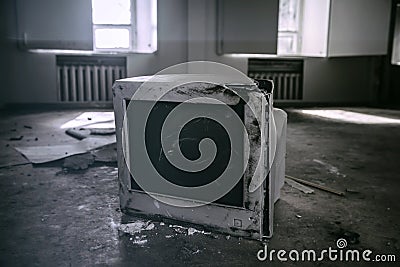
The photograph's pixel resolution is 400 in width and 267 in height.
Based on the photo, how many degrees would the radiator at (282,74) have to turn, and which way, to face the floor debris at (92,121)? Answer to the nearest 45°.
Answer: approximately 45° to its right

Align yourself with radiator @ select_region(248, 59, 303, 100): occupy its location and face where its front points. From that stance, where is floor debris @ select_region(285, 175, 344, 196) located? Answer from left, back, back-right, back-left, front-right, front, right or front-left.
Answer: front

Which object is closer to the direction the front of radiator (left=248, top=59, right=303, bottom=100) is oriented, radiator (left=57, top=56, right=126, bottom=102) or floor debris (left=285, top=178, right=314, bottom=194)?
the floor debris

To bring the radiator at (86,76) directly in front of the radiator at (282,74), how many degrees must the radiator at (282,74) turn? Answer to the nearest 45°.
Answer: approximately 90° to its right

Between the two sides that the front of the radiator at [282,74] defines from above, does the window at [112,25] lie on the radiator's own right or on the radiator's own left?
on the radiator's own right

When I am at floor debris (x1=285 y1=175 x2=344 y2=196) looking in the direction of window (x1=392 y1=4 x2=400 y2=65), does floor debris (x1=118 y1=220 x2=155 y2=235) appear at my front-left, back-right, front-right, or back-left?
back-left

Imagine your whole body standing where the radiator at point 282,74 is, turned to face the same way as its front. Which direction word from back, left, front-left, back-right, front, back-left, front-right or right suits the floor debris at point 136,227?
front

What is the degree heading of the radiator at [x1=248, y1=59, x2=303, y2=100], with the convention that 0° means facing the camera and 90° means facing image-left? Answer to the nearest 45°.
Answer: approximately 0°

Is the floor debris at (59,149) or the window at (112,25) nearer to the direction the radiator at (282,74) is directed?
the floor debris

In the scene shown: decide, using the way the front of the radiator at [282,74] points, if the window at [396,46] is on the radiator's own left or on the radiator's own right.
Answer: on the radiator's own left

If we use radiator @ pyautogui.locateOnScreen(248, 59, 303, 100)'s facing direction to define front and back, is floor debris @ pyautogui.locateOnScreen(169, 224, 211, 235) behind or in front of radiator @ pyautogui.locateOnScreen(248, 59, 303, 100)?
in front

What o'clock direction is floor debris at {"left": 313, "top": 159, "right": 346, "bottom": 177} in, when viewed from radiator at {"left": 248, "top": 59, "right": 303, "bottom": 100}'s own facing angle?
The floor debris is roughly at 12 o'clock from the radiator.

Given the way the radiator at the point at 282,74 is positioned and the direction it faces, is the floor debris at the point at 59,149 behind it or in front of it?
in front
